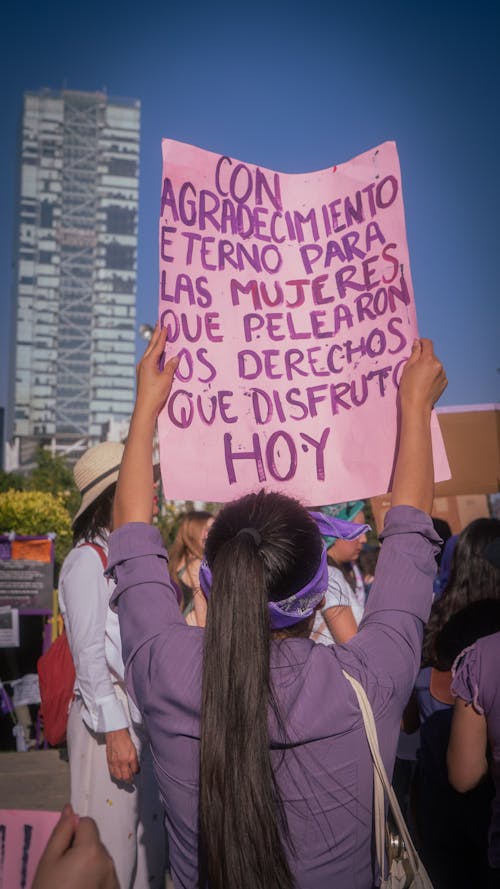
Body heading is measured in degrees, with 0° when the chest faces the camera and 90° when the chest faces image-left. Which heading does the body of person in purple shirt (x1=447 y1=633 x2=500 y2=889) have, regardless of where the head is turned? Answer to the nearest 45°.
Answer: approximately 180°

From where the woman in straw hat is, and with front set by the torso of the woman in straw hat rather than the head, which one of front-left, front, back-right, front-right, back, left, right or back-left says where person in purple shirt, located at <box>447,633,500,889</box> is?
front-right

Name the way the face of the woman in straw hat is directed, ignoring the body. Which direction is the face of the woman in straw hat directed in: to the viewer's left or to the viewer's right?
to the viewer's right

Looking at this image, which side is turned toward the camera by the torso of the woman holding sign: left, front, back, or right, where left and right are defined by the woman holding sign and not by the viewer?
back

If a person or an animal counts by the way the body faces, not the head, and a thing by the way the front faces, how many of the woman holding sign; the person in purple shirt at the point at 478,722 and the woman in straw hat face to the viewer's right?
1

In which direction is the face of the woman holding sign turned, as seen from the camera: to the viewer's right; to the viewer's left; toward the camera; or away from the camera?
away from the camera

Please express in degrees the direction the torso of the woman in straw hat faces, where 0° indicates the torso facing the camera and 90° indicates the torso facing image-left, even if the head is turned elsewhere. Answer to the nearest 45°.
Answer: approximately 270°

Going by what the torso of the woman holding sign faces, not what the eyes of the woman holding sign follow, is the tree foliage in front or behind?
in front

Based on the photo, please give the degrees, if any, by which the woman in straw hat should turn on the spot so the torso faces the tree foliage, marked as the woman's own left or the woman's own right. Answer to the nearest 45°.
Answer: approximately 90° to the woman's own left

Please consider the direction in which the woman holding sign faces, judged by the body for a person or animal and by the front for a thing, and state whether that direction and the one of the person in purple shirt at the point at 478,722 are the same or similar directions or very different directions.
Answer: same or similar directions

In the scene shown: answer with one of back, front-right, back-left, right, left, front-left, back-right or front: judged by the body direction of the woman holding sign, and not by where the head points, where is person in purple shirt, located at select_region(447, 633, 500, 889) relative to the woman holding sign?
front-right
